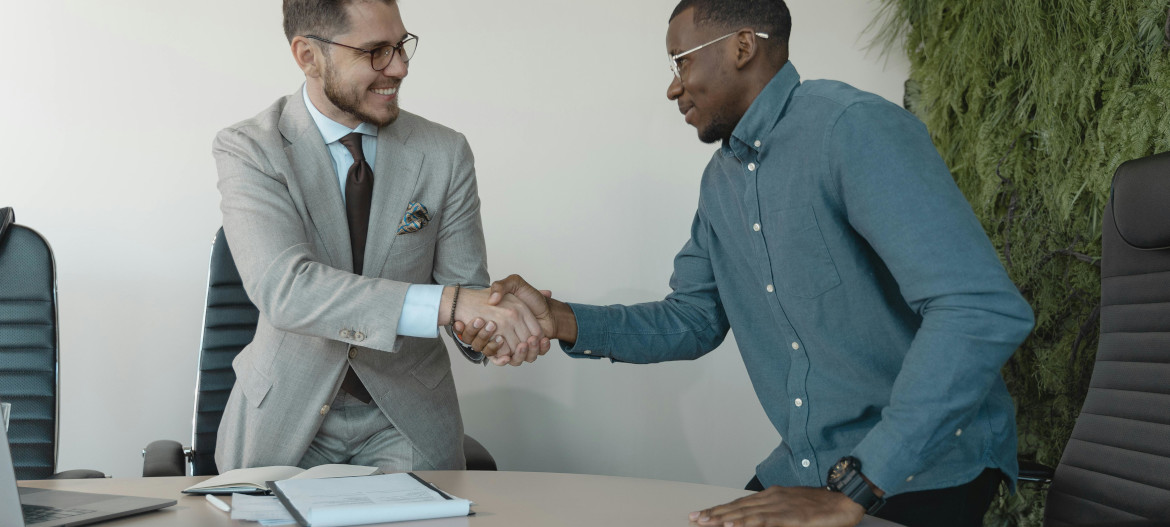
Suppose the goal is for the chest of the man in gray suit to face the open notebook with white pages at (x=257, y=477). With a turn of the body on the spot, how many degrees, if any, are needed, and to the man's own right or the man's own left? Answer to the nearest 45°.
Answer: approximately 45° to the man's own right

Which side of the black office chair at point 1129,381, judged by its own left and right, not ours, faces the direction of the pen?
front

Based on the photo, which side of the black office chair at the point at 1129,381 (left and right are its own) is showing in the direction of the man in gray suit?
front

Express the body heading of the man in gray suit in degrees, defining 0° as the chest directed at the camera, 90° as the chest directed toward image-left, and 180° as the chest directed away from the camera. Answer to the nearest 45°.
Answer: approximately 315°

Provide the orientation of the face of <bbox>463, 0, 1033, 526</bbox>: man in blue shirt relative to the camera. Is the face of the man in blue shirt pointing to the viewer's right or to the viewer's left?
to the viewer's left

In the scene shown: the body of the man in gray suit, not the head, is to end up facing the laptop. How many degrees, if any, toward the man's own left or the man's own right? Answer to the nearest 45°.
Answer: approximately 90° to the man's own right

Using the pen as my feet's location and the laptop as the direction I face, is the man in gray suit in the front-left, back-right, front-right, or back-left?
back-right

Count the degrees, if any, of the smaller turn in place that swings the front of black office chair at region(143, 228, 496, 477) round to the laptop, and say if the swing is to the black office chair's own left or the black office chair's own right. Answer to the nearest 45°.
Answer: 0° — it already faces it

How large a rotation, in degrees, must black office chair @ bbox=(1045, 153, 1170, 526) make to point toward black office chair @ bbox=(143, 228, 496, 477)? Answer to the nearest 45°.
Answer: approximately 45° to its right

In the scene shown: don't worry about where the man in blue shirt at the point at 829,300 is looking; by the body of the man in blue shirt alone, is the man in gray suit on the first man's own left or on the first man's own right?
on the first man's own right

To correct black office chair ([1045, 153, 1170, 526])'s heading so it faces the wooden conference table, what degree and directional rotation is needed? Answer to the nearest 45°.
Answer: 0° — it already faces it

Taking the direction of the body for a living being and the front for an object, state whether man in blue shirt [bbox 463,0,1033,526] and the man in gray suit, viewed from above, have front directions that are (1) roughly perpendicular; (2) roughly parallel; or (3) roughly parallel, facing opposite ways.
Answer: roughly perpendicular

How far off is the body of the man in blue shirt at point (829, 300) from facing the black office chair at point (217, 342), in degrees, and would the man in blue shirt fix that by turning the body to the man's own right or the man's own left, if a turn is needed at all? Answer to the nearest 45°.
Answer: approximately 45° to the man's own right

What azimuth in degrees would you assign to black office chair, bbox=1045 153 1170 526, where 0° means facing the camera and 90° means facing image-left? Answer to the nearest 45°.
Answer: approximately 45°

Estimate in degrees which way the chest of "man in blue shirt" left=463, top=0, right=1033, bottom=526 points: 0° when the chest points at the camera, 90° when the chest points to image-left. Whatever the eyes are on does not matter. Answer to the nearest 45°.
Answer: approximately 45°

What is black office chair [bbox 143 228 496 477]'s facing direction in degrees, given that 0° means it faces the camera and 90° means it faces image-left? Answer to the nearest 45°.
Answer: approximately 0°
